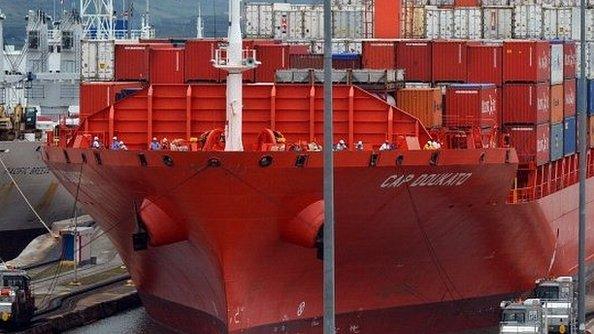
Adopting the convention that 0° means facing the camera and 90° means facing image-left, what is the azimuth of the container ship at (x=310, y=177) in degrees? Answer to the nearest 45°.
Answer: approximately 0°

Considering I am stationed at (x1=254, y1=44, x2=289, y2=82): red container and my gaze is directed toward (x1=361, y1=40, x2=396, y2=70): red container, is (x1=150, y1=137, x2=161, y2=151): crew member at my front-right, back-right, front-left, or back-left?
back-right

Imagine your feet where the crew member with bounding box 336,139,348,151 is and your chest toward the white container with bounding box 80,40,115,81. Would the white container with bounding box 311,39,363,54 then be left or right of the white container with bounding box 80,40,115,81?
right

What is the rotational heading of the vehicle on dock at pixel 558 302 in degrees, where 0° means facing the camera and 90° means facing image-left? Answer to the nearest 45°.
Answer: approximately 0°

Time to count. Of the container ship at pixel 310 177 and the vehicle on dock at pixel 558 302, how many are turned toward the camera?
2

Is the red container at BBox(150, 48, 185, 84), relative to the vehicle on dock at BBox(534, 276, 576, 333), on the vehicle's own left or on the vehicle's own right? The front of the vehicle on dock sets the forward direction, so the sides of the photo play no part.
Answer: on the vehicle's own right

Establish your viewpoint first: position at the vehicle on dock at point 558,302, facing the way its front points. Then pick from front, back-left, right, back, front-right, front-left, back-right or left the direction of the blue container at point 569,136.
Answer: back
